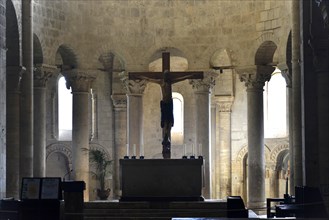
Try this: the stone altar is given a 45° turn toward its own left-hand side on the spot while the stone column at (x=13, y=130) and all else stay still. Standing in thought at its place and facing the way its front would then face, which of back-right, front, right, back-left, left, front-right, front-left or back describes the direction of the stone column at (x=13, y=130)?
back-right

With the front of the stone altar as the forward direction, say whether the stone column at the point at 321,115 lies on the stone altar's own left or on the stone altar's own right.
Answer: on the stone altar's own left

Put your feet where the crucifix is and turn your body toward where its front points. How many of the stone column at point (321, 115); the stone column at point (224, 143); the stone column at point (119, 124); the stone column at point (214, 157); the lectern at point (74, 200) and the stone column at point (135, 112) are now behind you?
4

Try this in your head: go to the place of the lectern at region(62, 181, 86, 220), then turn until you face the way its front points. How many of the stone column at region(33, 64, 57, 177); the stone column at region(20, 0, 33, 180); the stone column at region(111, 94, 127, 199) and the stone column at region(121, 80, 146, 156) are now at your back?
4

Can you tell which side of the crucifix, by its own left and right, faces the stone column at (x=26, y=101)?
right

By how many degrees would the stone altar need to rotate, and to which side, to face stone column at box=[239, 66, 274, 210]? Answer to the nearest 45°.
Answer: approximately 135° to its left

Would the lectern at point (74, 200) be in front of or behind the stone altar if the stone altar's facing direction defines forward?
in front

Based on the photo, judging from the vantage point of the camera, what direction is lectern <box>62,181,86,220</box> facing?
facing the viewer

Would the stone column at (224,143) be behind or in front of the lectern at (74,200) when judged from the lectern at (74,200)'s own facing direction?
behind
